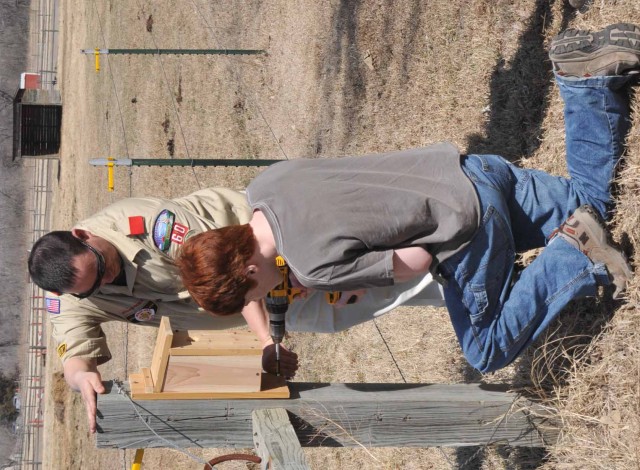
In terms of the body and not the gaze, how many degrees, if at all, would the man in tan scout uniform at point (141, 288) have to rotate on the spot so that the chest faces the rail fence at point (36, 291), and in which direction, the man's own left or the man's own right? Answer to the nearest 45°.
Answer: approximately 135° to the man's own right

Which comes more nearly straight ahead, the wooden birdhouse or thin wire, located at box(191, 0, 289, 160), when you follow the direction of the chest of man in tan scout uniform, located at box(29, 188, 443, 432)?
the wooden birdhouse

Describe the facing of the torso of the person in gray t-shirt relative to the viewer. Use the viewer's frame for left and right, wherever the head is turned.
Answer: facing away from the viewer and to the left of the viewer

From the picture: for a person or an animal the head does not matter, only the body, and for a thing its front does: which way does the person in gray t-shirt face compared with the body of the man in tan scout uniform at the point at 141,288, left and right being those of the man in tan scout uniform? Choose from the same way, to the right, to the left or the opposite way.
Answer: to the right

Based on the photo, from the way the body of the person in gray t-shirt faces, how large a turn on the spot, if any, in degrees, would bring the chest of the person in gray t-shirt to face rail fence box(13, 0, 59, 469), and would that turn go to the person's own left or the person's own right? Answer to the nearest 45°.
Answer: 0° — they already face it

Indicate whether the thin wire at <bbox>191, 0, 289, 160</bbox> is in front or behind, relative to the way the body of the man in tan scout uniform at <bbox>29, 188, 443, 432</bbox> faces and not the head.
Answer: behind
